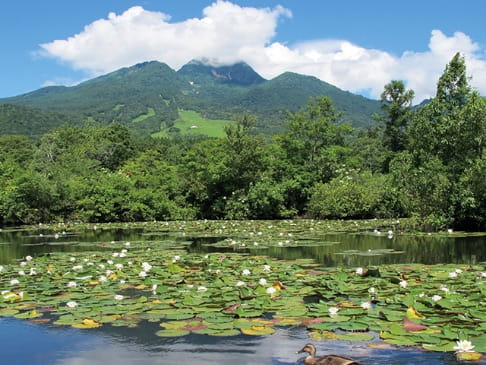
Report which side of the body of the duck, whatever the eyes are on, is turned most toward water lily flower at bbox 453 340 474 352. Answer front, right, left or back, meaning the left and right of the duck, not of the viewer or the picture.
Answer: back

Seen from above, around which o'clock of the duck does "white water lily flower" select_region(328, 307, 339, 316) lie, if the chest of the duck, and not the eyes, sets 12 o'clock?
The white water lily flower is roughly at 3 o'clock from the duck.

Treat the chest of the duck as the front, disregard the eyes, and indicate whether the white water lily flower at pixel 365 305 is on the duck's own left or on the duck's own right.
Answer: on the duck's own right

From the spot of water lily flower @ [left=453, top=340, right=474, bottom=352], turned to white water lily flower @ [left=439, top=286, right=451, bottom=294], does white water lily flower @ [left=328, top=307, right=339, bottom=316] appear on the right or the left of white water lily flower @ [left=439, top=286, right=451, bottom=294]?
left

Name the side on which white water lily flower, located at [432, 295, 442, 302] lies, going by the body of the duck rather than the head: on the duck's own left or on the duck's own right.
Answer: on the duck's own right

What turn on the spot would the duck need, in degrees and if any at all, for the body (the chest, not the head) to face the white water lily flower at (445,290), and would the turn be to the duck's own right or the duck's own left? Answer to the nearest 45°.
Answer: approximately 135° to the duck's own right

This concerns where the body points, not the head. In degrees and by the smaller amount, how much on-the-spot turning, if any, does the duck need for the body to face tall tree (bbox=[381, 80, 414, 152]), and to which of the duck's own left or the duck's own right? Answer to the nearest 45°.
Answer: approximately 90° to the duck's own right

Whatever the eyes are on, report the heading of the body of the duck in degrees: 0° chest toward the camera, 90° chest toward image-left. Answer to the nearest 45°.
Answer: approximately 90°
